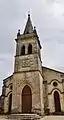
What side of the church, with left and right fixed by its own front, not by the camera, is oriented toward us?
front
